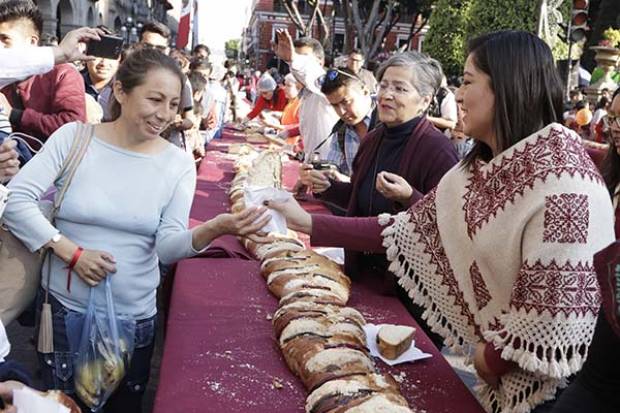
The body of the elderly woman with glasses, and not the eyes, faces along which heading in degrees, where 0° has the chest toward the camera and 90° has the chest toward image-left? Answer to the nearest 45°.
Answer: approximately 45°

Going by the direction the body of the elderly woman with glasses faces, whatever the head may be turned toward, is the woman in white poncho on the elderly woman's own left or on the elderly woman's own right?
on the elderly woman's own left

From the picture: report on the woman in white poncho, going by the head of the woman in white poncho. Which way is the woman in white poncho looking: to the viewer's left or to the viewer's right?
to the viewer's left

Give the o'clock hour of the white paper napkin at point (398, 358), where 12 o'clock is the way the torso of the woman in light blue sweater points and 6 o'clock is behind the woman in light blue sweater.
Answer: The white paper napkin is roughly at 11 o'clock from the woman in light blue sweater.

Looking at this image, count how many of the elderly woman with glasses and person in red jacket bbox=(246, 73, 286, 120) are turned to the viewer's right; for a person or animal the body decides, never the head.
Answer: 0

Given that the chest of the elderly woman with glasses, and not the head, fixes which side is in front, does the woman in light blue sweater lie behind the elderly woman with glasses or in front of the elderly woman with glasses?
in front

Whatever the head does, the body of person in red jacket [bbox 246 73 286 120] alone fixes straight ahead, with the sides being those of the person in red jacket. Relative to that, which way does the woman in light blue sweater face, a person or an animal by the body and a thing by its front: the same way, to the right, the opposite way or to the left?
to the left

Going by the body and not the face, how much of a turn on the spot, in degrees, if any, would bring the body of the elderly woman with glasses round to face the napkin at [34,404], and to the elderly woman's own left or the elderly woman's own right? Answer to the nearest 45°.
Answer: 0° — they already face it

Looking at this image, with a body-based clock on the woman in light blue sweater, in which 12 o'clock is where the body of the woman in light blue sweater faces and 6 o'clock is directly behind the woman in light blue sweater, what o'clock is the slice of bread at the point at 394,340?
The slice of bread is roughly at 11 o'clock from the woman in light blue sweater.

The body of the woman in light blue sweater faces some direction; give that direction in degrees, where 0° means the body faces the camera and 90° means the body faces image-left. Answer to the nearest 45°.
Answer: approximately 315°
